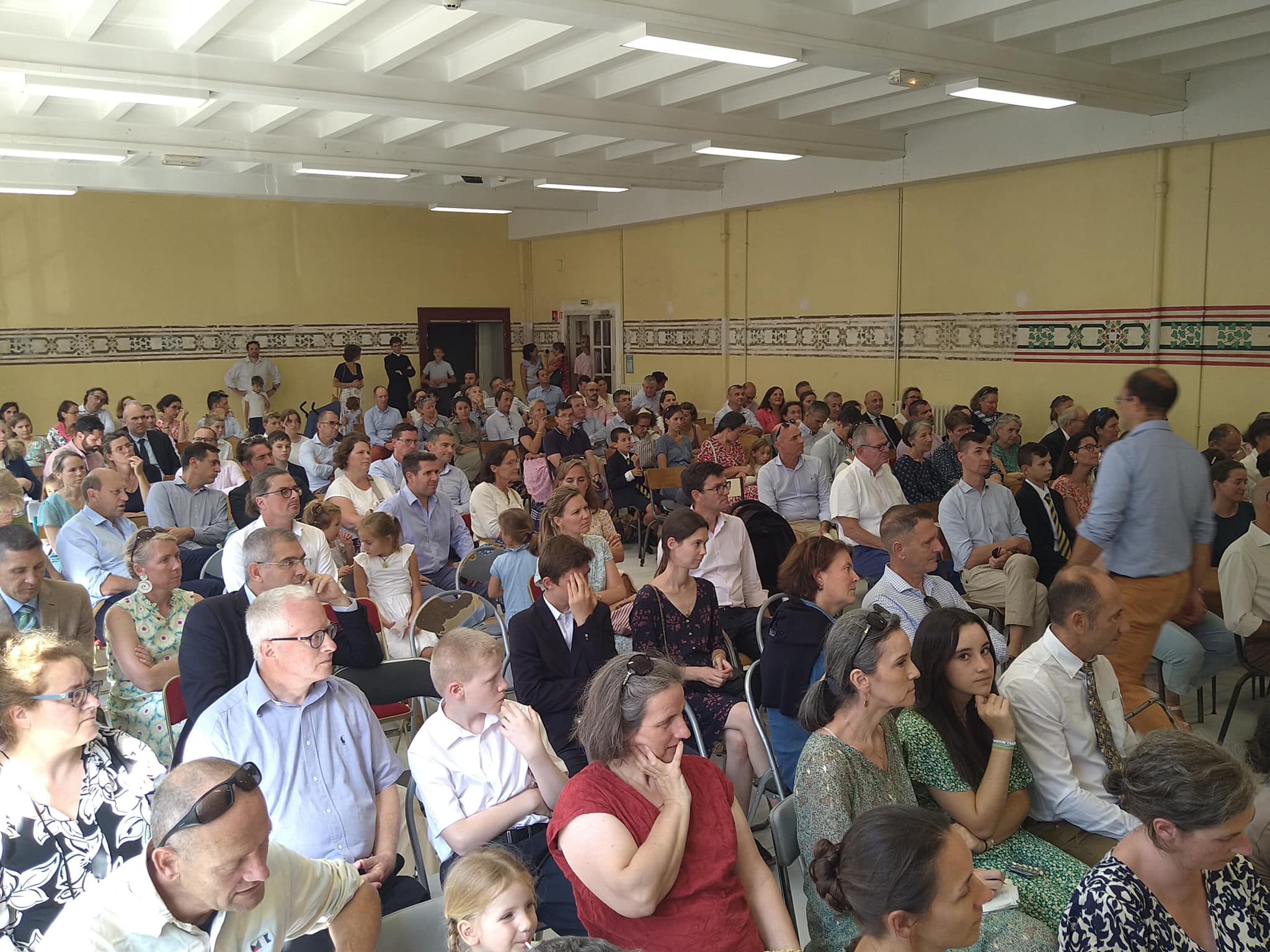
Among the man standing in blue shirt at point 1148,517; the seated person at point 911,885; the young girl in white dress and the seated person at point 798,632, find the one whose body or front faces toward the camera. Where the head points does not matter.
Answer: the young girl in white dress

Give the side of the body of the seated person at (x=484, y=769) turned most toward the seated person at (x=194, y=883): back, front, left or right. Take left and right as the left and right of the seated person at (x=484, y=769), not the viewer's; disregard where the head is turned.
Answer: right

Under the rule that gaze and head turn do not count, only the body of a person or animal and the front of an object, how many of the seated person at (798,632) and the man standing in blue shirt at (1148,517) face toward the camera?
0

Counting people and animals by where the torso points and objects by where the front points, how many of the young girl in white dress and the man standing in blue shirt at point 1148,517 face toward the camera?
1

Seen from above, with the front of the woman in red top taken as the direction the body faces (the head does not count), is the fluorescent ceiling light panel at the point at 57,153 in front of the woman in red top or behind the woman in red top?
behind

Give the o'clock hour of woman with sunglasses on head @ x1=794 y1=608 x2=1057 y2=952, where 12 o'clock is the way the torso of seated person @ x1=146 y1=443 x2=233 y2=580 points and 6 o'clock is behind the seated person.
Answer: The woman with sunglasses on head is roughly at 1 o'clock from the seated person.

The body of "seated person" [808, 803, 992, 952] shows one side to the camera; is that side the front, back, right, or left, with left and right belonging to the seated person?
right

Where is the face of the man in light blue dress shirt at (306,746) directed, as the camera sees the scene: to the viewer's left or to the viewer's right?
to the viewer's right

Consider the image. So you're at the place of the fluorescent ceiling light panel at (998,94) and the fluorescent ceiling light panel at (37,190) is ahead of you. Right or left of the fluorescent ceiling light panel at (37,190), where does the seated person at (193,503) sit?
left

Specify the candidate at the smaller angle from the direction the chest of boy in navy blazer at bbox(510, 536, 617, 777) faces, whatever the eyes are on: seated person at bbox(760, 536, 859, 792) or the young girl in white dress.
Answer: the seated person

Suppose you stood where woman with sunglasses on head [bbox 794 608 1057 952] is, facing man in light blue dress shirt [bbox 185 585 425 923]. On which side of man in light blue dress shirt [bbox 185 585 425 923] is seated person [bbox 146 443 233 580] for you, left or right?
right

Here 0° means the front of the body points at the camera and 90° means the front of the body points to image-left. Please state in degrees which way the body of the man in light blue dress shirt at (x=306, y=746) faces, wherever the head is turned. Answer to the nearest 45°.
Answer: approximately 315°

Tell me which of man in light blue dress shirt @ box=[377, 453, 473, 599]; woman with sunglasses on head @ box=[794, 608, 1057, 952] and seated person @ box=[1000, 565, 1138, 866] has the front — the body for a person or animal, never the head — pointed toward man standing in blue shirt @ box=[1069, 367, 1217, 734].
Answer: the man in light blue dress shirt

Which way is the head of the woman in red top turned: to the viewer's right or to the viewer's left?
to the viewer's right
